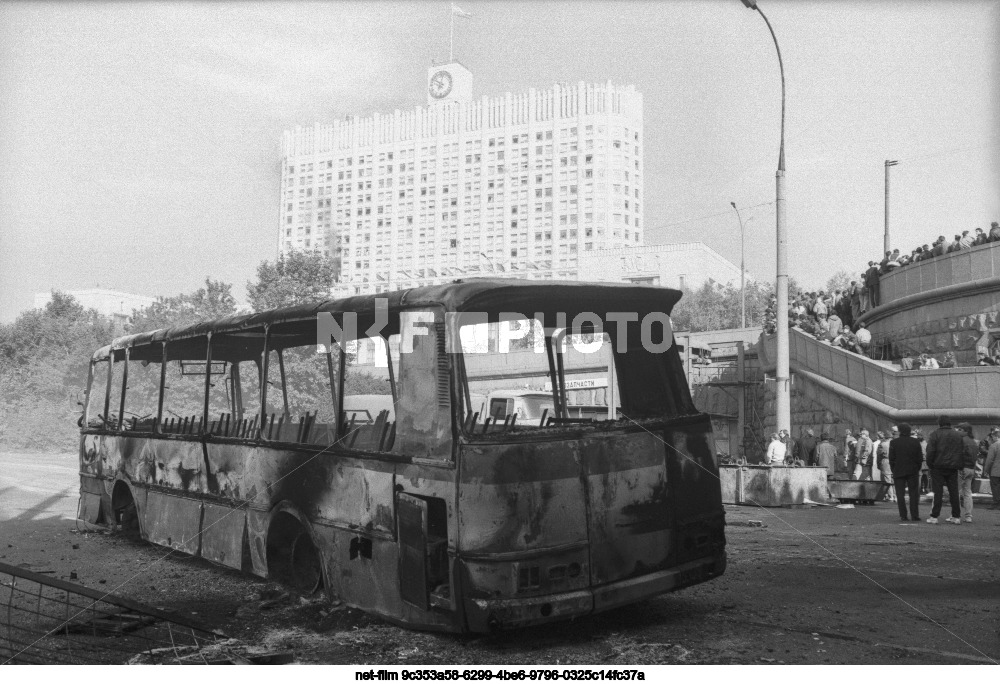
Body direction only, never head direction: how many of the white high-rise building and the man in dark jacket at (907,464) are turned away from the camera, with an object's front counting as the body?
1

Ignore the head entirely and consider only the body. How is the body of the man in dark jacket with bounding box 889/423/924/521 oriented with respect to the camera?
away from the camera

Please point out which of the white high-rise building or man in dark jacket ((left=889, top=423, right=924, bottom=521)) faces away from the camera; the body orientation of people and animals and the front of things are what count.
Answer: the man in dark jacket

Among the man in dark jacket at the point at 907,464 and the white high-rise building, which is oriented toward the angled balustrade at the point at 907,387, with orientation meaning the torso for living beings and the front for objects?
the man in dark jacket

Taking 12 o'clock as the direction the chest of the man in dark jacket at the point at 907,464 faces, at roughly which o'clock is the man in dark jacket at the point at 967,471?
the man in dark jacket at the point at 967,471 is roughly at 2 o'clock from the man in dark jacket at the point at 907,464.
